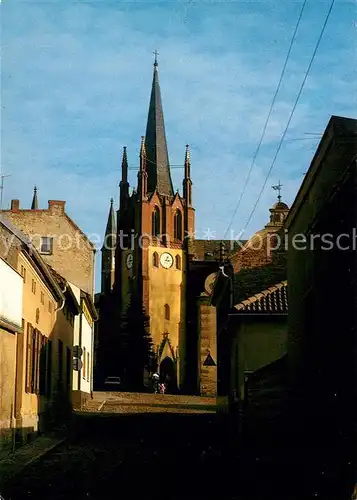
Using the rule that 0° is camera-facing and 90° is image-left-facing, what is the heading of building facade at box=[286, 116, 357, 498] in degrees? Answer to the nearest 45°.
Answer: approximately 90°
